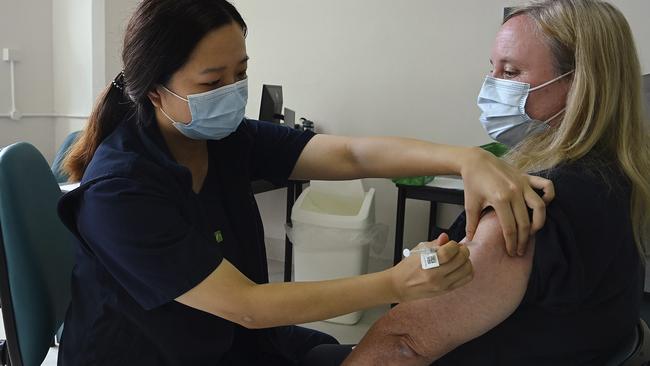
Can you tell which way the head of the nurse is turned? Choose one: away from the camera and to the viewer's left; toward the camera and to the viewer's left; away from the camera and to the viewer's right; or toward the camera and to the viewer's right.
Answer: toward the camera and to the viewer's right

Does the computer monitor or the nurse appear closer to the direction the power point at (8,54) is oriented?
the nurse

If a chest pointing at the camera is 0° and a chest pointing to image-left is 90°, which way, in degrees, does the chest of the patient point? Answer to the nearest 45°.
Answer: approximately 90°

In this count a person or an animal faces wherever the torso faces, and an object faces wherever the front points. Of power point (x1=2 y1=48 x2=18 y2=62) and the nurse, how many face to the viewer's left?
0

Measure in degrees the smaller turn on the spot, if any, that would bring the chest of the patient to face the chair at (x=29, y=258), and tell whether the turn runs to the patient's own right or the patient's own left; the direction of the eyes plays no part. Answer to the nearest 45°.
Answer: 0° — they already face it

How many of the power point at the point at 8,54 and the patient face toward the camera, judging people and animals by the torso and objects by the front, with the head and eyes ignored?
1

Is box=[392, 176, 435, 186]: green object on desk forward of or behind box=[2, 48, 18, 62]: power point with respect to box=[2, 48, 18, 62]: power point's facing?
forward
